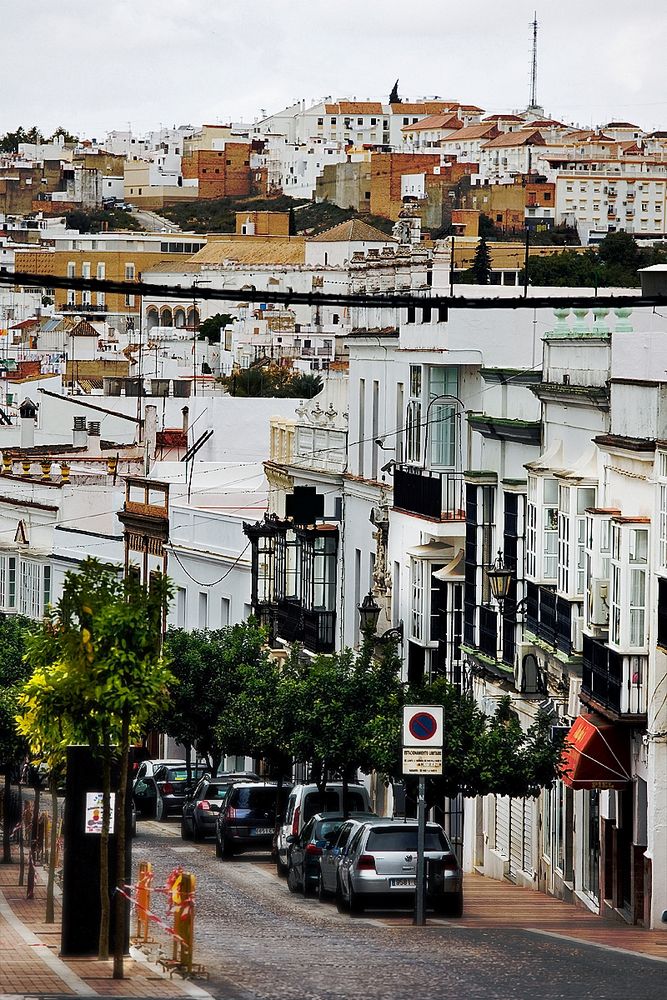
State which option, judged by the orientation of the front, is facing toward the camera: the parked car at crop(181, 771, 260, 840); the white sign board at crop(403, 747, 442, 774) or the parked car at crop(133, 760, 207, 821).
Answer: the white sign board

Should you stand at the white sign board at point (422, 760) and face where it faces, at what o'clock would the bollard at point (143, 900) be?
The bollard is roughly at 1 o'clock from the white sign board.

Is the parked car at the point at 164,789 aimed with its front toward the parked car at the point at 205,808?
no

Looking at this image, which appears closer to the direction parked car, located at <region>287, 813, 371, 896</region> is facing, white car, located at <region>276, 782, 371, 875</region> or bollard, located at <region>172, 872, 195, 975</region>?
the white car

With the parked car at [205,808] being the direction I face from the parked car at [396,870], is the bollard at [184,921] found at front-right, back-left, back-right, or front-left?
back-left

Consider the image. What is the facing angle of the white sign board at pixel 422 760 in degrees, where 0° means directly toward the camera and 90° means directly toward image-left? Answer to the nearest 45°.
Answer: approximately 0°

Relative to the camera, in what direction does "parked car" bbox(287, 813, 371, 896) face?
facing away from the viewer and to the left of the viewer

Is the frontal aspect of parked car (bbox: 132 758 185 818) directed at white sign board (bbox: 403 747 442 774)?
no

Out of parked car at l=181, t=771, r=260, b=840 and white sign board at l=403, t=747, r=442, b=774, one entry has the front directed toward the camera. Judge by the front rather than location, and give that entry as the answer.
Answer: the white sign board

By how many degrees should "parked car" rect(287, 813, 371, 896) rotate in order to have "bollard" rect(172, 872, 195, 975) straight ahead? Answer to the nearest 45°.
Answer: approximately 135° to its left

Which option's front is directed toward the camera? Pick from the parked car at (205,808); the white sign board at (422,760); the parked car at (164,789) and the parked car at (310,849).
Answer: the white sign board

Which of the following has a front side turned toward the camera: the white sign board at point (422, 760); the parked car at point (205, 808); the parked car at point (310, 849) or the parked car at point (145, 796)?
the white sign board

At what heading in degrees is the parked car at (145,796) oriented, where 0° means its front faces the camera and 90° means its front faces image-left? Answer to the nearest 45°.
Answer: approximately 135°

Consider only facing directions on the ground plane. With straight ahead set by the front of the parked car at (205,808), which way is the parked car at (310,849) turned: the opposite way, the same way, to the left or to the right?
the same way
